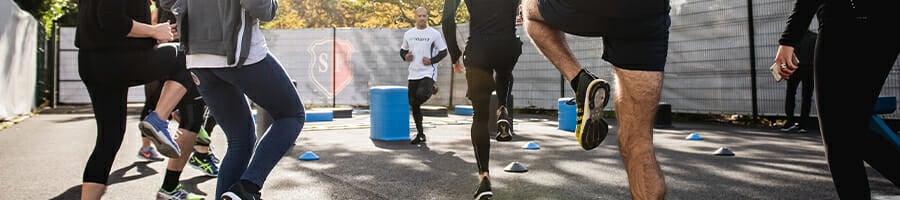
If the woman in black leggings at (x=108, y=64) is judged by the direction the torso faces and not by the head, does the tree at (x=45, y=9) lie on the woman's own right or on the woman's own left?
on the woman's own left

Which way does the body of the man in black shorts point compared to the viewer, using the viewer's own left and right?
facing away from the viewer and to the left of the viewer

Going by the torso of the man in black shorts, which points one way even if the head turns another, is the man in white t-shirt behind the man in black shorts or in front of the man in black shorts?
in front

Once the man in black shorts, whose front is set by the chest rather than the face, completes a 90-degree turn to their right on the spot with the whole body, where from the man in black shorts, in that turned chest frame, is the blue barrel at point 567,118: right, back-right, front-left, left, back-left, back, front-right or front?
front-left
